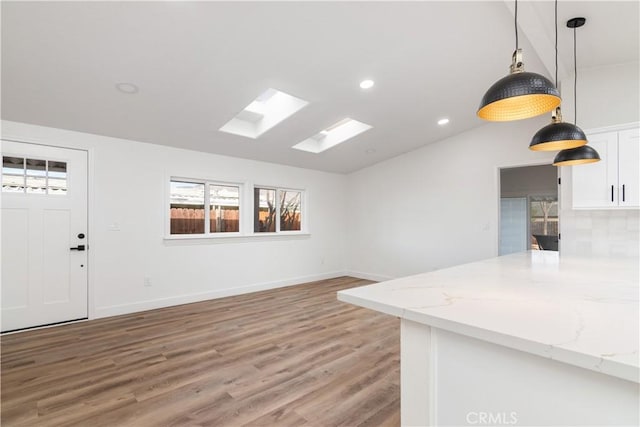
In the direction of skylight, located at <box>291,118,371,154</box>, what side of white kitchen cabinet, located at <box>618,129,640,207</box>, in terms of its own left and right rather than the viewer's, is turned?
right

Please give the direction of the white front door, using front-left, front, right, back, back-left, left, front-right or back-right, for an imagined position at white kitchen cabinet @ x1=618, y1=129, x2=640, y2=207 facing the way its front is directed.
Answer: front-right

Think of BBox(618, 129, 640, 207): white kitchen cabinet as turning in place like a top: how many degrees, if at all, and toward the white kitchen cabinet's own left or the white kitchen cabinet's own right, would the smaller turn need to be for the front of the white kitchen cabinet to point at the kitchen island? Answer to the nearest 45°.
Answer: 0° — it already faces it

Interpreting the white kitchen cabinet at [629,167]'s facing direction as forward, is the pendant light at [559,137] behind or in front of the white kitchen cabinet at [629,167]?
in front

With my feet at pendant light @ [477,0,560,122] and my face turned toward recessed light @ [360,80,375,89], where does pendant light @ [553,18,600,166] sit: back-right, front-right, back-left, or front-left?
front-right

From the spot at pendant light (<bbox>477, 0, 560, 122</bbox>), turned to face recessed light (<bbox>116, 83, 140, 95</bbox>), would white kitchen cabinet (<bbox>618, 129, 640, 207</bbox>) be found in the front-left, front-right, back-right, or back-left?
back-right

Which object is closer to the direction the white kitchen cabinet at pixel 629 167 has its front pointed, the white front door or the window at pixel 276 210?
the white front door

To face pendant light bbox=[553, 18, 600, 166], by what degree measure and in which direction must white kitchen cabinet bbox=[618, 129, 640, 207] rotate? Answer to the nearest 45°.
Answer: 0° — it already faces it

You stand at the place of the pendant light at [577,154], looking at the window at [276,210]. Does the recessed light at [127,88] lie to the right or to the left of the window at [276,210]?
left

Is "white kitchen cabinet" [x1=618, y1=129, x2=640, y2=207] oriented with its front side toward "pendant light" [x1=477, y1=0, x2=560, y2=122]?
yes

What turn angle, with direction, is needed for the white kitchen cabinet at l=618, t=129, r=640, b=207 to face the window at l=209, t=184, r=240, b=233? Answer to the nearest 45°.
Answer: approximately 90° to its right

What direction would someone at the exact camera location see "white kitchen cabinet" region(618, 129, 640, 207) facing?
facing the viewer
